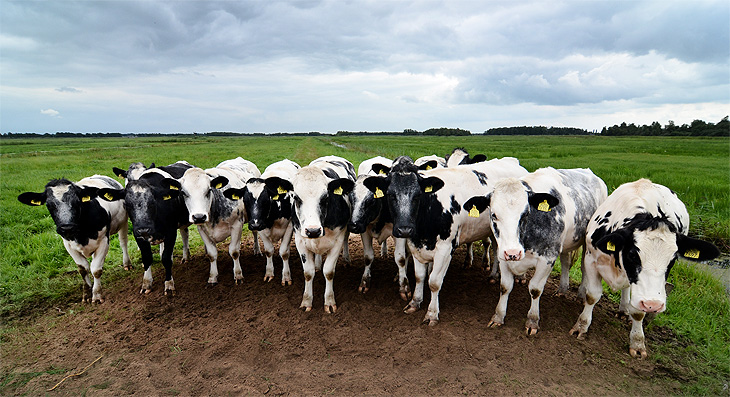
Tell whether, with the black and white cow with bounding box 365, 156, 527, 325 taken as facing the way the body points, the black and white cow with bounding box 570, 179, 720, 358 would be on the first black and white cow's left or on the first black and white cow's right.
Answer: on the first black and white cow's left

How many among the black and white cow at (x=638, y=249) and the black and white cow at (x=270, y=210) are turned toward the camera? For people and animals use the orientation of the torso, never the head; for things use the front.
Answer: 2

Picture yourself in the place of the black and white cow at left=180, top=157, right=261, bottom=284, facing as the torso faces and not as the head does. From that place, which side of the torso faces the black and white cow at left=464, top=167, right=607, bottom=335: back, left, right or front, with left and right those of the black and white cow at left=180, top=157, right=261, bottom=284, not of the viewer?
left

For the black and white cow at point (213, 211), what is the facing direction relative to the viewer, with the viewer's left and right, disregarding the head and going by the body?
facing the viewer and to the left of the viewer

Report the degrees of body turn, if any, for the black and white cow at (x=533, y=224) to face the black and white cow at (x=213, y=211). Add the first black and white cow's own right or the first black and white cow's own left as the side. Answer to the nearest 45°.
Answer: approximately 45° to the first black and white cow's own right

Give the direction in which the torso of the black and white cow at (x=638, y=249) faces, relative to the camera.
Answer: toward the camera

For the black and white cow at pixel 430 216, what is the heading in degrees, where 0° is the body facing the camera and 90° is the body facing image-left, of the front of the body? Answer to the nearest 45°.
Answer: approximately 45°

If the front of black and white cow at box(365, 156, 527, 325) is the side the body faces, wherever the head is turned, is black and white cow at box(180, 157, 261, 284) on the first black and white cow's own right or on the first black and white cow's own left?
on the first black and white cow's own right

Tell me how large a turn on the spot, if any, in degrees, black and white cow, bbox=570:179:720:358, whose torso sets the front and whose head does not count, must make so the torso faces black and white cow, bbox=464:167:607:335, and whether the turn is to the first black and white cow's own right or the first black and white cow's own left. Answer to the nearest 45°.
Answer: approximately 90° to the first black and white cow's own right

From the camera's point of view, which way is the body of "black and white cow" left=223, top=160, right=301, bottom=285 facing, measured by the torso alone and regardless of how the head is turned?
toward the camera

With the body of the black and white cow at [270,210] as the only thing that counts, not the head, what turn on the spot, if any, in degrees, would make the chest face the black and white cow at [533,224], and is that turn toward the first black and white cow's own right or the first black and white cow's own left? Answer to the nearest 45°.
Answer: approximately 45° to the first black and white cow's own left

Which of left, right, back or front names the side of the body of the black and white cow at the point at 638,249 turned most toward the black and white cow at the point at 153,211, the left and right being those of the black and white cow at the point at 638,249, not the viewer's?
right

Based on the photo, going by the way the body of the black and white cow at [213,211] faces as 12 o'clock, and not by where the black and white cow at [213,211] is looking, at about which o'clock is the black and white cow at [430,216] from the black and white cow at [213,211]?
the black and white cow at [430,216] is roughly at 9 o'clock from the black and white cow at [213,211].
